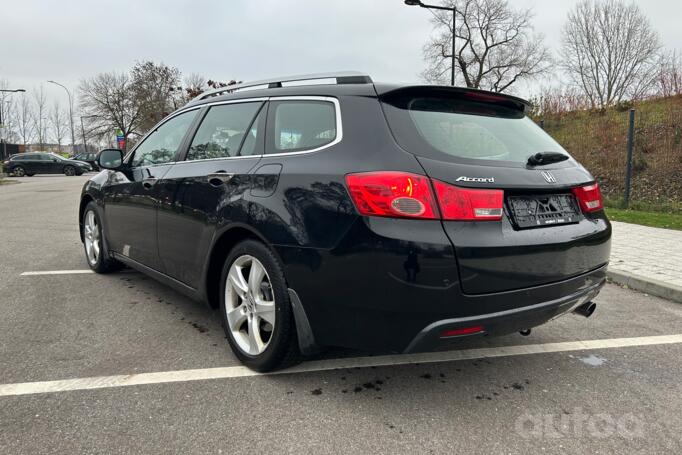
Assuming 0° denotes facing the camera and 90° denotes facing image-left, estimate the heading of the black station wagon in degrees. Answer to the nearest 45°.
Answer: approximately 135°

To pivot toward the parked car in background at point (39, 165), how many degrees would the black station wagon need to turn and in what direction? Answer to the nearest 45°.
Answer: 0° — it already faces it

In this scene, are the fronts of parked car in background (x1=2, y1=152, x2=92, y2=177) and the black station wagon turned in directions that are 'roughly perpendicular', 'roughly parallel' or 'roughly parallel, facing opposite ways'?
roughly perpendicular
